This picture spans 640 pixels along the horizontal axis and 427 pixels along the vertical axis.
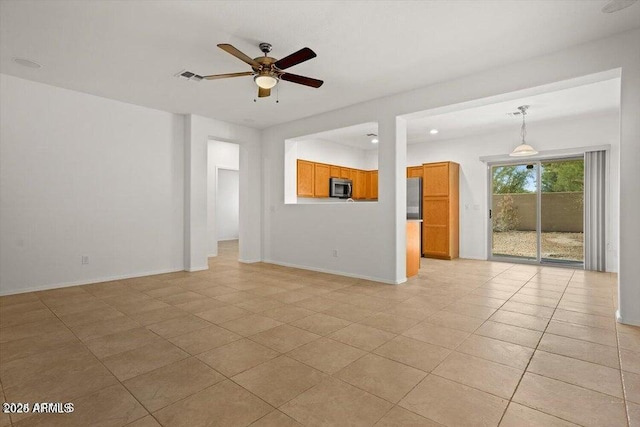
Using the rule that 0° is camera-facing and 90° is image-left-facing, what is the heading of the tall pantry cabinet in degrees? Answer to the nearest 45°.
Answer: approximately 45°

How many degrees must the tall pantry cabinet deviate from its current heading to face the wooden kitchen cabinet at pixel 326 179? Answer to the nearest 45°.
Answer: approximately 45° to its right

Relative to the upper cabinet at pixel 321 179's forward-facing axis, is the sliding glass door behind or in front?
in front

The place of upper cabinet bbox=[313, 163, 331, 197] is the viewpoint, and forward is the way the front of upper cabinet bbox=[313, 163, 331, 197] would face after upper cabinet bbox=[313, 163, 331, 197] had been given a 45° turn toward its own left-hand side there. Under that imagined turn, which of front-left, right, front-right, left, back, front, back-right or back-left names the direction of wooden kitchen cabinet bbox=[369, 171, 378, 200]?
front-left

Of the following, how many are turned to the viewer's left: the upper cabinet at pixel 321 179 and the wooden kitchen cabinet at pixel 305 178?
0

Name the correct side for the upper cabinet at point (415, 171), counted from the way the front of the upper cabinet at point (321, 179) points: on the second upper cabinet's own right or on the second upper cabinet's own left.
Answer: on the second upper cabinet's own left

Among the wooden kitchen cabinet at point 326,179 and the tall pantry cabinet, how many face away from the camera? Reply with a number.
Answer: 0

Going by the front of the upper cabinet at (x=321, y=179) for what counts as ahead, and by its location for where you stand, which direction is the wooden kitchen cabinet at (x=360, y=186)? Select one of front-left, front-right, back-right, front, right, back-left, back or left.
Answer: left

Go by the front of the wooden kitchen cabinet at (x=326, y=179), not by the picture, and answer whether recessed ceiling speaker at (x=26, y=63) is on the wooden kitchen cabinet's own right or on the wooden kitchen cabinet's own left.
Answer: on the wooden kitchen cabinet's own right

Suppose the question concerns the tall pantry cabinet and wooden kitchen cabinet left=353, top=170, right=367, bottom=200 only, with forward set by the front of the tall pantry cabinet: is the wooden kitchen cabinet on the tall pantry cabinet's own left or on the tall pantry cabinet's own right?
on the tall pantry cabinet's own right

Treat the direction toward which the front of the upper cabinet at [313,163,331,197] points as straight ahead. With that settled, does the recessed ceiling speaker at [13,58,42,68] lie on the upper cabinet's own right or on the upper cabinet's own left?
on the upper cabinet's own right

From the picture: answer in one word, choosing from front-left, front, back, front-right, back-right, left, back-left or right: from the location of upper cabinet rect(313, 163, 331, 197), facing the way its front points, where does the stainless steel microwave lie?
left

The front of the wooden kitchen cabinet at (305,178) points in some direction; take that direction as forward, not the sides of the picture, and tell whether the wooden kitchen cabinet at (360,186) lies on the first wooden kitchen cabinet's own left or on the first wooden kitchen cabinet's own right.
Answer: on the first wooden kitchen cabinet's own left

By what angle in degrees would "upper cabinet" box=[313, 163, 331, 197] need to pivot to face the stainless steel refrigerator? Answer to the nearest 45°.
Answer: approximately 45° to its left
